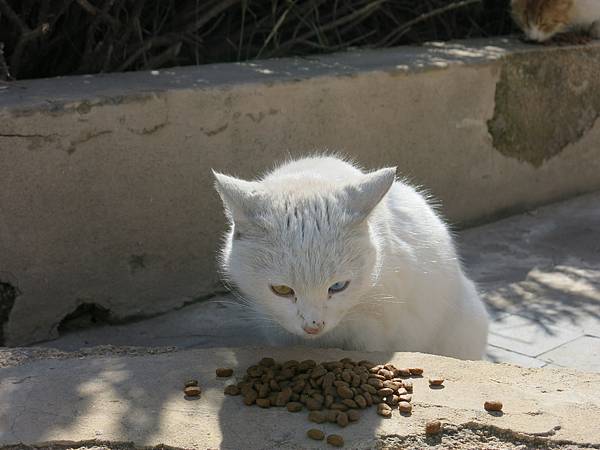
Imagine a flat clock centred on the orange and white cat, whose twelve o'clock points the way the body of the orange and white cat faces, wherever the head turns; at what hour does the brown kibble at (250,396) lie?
The brown kibble is roughly at 11 o'clock from the orange and white cat.

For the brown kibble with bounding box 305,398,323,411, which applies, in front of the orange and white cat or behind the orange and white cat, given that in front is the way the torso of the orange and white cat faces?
in front

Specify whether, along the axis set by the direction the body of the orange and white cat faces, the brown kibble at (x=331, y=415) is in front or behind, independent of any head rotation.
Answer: in front

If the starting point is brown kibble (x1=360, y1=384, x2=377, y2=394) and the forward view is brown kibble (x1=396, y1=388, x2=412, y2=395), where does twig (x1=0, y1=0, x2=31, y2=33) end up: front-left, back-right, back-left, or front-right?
back-left

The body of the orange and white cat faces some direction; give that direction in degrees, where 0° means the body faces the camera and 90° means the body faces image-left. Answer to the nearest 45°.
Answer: approximately 45°

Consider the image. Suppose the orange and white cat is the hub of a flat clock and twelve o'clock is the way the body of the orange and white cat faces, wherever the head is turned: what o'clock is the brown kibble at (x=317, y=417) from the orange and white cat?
The brown kibble is roughly at 11 o'clock from the orange and white cat.

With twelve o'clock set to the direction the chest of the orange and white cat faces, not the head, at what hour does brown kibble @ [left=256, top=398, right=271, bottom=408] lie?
The brown kibble is roughly at 11 o'clock from the orange and white cat.

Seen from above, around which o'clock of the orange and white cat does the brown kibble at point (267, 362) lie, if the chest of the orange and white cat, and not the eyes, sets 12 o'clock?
The brown kibble is roughly at 11 o'clock from the orange and white cat.

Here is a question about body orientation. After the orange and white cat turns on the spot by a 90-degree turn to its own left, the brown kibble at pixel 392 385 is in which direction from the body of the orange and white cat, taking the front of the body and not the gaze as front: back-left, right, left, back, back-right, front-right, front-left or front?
front-right

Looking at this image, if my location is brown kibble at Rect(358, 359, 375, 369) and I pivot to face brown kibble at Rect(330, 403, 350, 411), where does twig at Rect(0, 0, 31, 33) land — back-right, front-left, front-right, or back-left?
back-right

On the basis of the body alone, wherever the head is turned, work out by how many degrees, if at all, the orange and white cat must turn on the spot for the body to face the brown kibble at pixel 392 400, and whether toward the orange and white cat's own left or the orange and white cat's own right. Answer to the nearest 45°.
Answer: approximately 45° to the orange and white cat's own left

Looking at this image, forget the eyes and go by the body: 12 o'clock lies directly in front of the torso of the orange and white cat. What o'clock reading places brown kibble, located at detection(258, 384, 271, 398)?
The brown kibble is roughly at 11 o'clock from the orange and white cat.

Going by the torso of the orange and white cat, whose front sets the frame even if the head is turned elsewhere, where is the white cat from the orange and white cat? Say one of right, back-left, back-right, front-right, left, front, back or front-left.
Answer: front-left

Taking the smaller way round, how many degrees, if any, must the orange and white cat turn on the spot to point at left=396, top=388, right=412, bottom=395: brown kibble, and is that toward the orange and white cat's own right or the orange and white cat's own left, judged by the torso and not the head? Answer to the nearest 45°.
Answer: approximately 45° to the orange and white cat's own left

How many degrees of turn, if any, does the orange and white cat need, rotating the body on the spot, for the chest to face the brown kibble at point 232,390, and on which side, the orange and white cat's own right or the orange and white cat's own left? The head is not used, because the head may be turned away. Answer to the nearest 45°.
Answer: approximately 45° to the orange and white cat's own left

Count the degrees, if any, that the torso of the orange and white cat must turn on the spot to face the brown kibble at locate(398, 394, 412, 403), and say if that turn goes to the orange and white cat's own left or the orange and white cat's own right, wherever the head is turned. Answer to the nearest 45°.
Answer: approximately 45° to the orange and white cat's own left

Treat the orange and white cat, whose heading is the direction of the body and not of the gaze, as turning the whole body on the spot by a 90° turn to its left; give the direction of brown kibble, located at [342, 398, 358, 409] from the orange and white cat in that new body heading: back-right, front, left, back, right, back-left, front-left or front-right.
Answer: front-right
